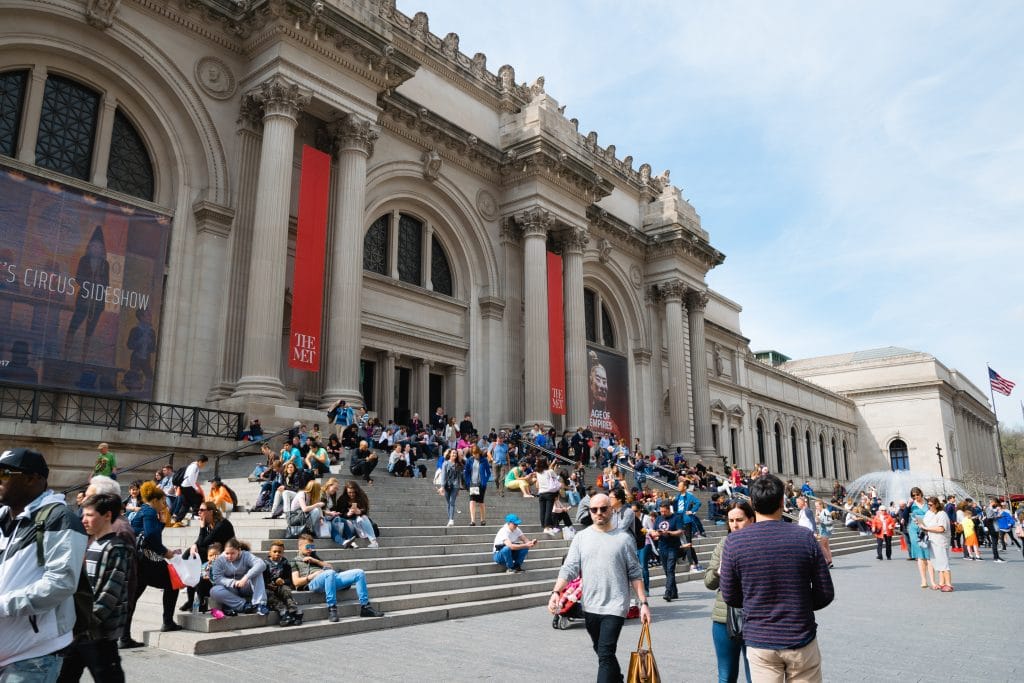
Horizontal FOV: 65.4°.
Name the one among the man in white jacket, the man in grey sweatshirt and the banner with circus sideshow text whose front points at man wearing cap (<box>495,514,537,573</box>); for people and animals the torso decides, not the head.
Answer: the banner with circus sideshow text

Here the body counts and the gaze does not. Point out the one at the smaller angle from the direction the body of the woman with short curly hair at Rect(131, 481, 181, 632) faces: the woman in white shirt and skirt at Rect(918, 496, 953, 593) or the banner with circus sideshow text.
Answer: the woman in white shirt and skirt

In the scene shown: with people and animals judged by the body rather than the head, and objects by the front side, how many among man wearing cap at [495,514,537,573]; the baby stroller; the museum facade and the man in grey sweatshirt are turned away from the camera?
0

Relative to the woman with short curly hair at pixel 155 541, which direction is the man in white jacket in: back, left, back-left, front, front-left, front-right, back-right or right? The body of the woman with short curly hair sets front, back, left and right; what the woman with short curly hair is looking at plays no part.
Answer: right

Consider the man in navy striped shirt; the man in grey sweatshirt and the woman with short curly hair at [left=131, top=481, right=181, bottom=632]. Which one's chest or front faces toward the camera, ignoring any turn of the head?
the man in grey sweatshirt

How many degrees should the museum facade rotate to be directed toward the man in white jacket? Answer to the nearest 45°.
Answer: approximately 45° to its right

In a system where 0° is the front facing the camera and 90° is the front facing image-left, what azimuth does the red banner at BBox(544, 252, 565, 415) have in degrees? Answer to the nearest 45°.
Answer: approximately 315°

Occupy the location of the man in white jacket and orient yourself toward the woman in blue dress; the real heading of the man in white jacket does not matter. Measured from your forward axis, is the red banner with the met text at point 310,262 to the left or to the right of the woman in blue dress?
left

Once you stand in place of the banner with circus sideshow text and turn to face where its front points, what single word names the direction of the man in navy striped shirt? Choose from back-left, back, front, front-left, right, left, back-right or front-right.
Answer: front-right

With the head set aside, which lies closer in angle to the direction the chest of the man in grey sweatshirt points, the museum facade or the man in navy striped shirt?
the man in navy striped shirt

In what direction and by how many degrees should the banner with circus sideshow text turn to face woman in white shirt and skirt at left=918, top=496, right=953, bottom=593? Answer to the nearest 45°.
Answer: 0° — it already faces them

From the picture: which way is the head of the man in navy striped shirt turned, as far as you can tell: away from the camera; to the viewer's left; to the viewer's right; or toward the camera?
away from the camera

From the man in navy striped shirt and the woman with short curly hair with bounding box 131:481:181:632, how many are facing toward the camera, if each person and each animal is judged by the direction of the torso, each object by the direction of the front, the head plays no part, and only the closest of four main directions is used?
0

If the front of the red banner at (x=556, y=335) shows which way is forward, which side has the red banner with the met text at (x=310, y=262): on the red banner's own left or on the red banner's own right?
on the red banner's own right

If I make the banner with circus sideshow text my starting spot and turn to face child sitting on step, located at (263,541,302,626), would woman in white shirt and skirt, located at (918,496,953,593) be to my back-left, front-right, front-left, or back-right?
front-left

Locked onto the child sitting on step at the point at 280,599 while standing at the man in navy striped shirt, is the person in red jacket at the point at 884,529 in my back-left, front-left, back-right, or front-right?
front-right

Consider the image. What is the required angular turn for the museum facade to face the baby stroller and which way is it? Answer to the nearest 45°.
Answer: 0° — it already faces it

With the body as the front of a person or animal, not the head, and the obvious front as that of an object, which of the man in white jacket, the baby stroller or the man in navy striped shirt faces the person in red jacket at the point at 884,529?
the man in navy striped shirt
